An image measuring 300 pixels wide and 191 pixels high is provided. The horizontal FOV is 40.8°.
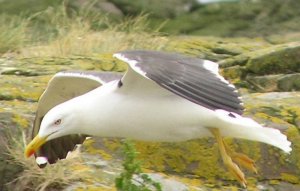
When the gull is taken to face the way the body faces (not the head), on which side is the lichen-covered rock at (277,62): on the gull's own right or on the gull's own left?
on the gull's own right

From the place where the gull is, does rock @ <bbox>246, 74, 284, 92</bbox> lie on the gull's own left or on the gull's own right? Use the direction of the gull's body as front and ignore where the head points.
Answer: on the gull's own right

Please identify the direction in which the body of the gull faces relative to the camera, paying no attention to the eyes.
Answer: to the viewer's left
